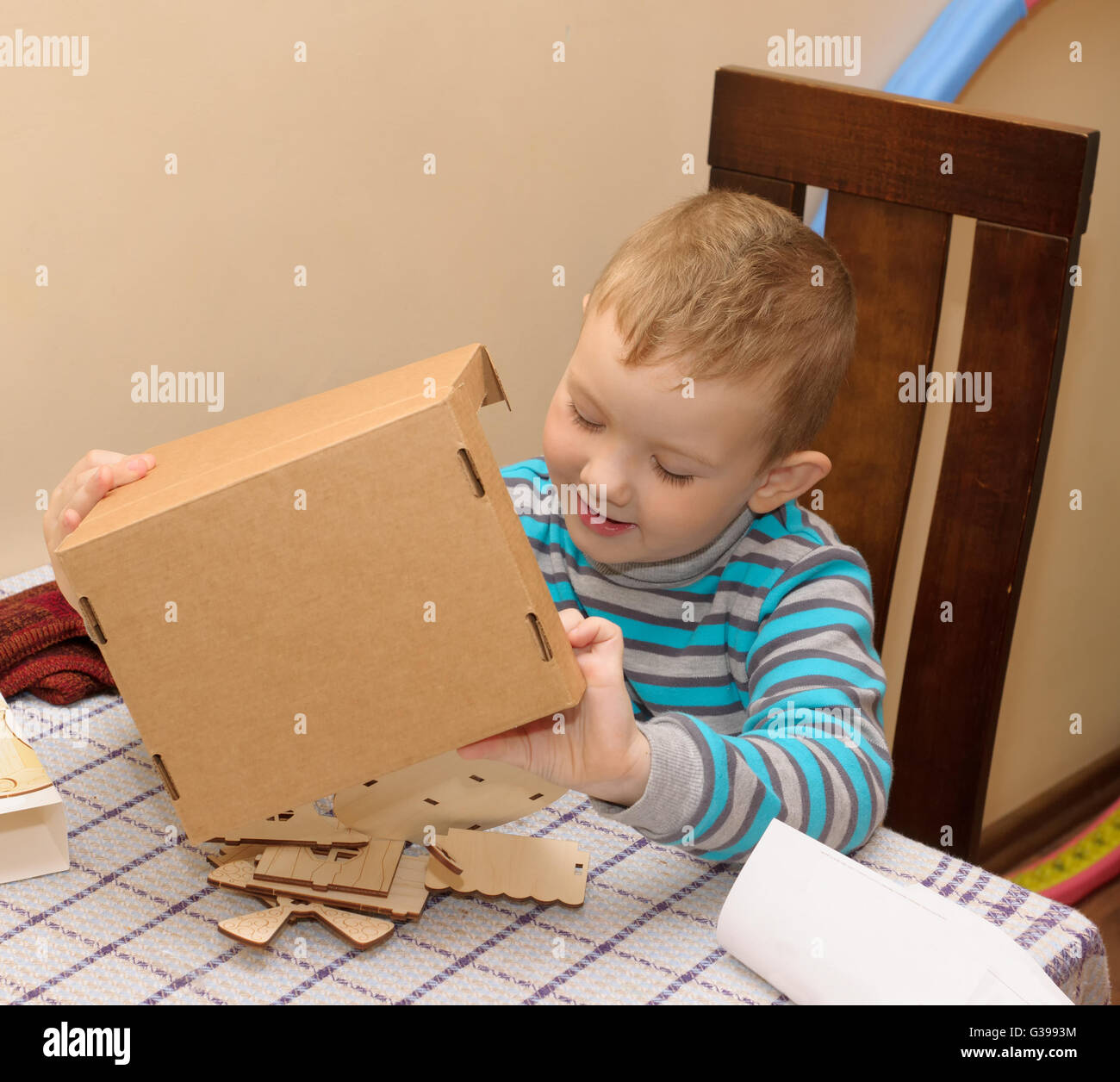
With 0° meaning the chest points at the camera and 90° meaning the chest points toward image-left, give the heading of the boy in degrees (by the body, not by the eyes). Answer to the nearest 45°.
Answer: approximately 45°
